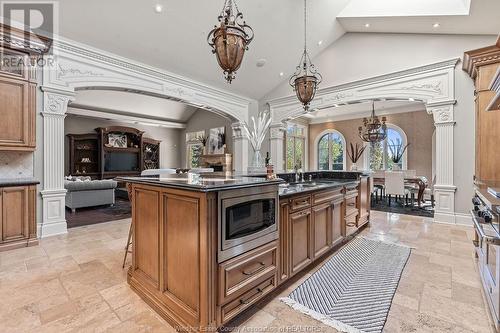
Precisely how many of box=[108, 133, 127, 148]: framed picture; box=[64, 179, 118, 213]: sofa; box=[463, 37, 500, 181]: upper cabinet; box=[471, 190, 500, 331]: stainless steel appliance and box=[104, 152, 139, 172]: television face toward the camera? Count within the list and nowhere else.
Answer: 2

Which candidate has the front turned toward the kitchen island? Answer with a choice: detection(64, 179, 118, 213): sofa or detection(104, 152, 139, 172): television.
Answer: the television

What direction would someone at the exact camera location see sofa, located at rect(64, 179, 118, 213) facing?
facing away from the viewer and to the left of the viewer

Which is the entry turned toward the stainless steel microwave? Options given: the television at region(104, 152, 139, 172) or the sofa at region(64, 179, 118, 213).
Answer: the television

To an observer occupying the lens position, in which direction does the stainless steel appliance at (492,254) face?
facing to the left of the viewer

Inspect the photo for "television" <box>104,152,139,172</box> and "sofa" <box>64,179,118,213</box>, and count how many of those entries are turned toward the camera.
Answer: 1

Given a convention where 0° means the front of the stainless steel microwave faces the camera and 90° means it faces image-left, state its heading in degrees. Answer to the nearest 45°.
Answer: approximately 315°

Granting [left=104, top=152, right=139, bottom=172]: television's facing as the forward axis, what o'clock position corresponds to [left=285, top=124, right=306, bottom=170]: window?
The window is roughly at 10 o'clock from the television.

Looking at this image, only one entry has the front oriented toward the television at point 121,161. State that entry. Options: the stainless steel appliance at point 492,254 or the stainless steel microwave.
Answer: the stainless steel appliance

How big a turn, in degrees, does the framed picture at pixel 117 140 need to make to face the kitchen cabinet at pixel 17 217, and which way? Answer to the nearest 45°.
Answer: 0° — it already faces it

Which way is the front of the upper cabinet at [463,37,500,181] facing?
to the viewer's left
